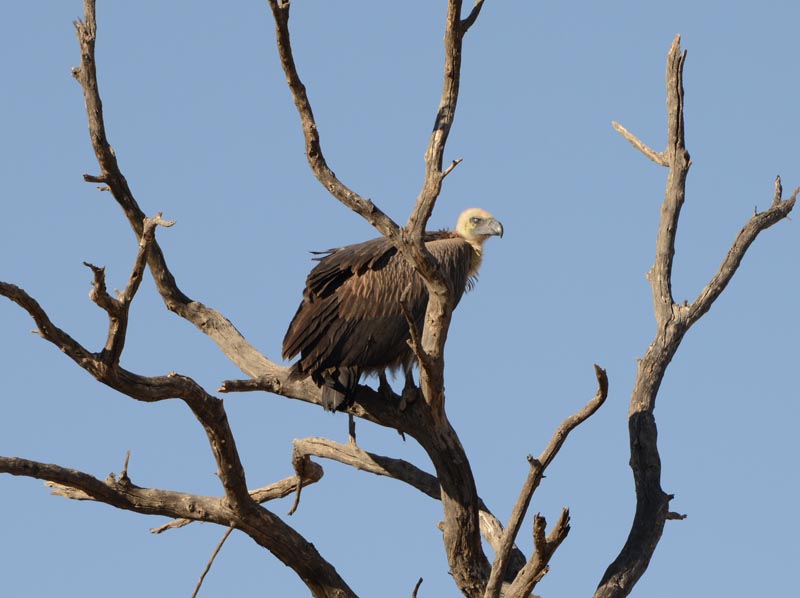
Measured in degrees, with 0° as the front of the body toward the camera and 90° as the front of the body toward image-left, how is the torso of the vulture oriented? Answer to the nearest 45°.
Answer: approximately 270°
